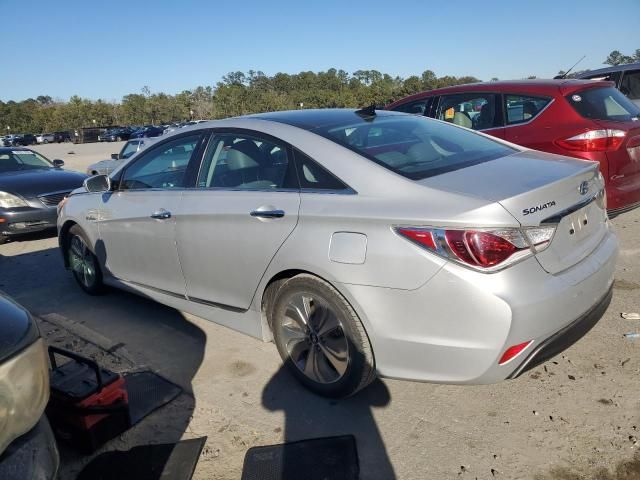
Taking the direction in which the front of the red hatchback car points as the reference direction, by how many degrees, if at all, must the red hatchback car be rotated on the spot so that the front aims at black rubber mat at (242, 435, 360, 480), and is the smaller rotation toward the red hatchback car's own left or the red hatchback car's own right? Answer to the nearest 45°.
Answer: approximately 135° to the red hatchback car's own left

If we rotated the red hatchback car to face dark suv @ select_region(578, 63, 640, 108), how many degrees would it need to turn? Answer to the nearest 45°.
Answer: approximately 45° to its right

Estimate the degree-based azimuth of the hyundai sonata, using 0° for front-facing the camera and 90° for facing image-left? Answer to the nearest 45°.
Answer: approximately 135°

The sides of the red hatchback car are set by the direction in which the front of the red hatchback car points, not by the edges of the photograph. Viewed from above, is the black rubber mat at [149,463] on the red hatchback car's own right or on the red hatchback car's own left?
on the red hatchback car's own left

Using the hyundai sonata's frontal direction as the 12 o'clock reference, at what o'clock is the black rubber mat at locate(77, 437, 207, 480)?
The black rubber mat is roughly at 8 o'clock from the hyundai sonata.

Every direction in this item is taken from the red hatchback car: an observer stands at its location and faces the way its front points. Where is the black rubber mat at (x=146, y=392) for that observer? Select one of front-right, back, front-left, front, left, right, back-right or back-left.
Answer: left

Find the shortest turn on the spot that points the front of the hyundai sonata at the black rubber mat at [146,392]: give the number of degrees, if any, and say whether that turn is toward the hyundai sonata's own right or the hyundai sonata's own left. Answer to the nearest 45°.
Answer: approximately 45° to the hyundai sonata's own left

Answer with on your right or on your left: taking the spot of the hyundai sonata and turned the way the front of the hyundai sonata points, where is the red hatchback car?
on your right

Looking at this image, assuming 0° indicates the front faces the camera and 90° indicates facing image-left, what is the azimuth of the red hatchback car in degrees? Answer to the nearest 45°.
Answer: approximately 135°
